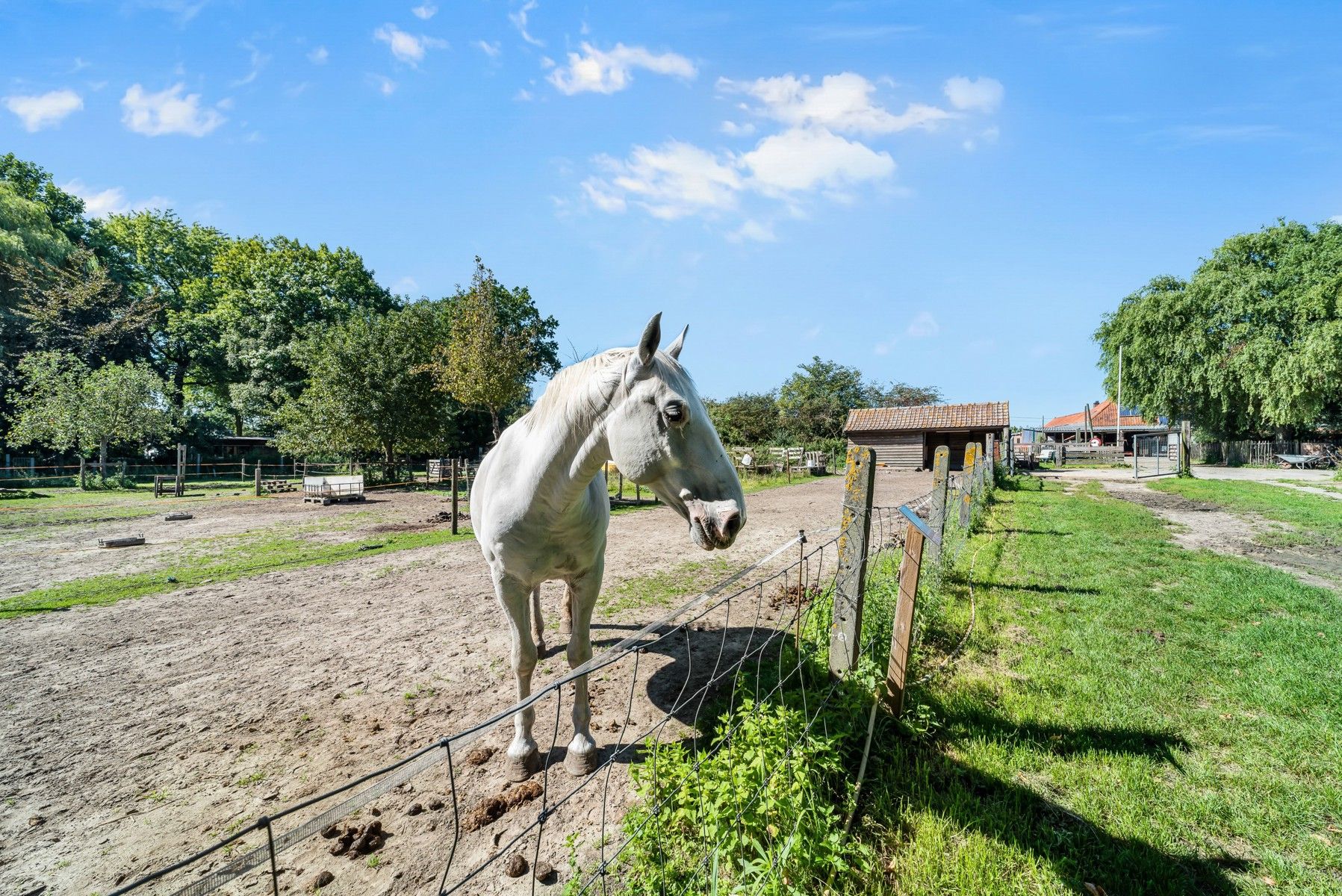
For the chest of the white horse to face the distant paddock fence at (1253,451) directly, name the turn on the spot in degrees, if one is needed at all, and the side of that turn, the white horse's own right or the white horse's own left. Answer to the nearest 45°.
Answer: approximately 135° to the white horse's own left

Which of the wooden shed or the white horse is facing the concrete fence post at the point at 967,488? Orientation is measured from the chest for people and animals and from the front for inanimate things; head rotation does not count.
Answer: the wooden shed

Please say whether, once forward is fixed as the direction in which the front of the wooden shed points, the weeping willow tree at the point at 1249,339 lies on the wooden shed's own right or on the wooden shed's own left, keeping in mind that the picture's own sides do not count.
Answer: on the wooden shed's own left

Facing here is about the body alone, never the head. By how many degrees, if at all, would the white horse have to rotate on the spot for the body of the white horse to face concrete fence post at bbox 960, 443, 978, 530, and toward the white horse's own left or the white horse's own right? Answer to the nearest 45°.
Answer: approximately 135° to the white horse's own left

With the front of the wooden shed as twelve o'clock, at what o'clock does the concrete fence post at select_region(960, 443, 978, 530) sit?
The concrete fence post is roughly at 12 o'clock from the wooden shed.

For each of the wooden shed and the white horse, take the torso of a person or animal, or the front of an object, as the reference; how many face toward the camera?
2

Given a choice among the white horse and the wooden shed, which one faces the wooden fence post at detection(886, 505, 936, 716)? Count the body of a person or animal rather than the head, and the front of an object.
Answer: the wooden shed

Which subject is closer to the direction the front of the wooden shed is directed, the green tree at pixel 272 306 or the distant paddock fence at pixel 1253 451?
the green tree

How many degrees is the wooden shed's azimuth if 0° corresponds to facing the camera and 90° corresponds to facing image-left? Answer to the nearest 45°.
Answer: approximately 0°
